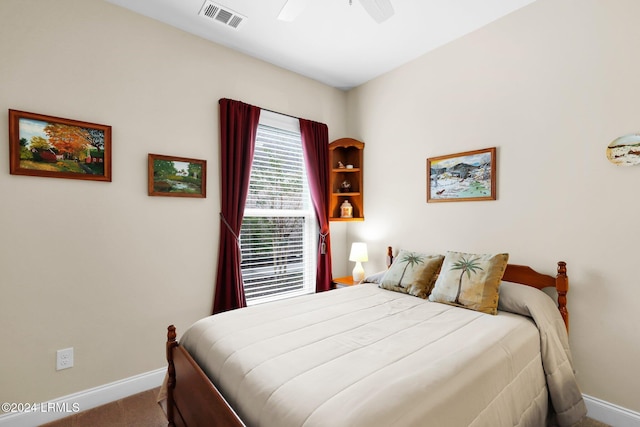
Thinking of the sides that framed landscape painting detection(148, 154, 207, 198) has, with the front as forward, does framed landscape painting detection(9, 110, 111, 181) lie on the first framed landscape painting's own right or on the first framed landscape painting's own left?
on the first framed landscape painting's own right

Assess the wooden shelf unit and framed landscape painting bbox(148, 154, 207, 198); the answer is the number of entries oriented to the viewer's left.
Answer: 0

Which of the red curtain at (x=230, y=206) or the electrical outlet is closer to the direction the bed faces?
the electrical outlet

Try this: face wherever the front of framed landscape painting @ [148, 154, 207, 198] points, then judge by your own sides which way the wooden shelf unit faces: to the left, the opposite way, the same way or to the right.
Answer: to the right

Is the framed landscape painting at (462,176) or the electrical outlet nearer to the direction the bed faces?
the electrical outlet

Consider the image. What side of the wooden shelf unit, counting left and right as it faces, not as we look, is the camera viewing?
front

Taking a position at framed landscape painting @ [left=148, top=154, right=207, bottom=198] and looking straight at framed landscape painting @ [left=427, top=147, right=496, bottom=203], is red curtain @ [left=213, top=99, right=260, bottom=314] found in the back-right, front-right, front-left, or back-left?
front-left

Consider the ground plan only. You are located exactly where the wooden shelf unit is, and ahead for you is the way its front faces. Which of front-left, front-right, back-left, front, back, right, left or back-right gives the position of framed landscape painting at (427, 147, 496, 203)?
front-left

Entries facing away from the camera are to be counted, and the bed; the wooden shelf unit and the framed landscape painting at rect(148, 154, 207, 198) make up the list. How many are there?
0

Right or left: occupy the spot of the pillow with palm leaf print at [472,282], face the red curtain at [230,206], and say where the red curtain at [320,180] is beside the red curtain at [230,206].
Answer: right

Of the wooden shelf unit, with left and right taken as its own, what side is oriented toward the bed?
front
